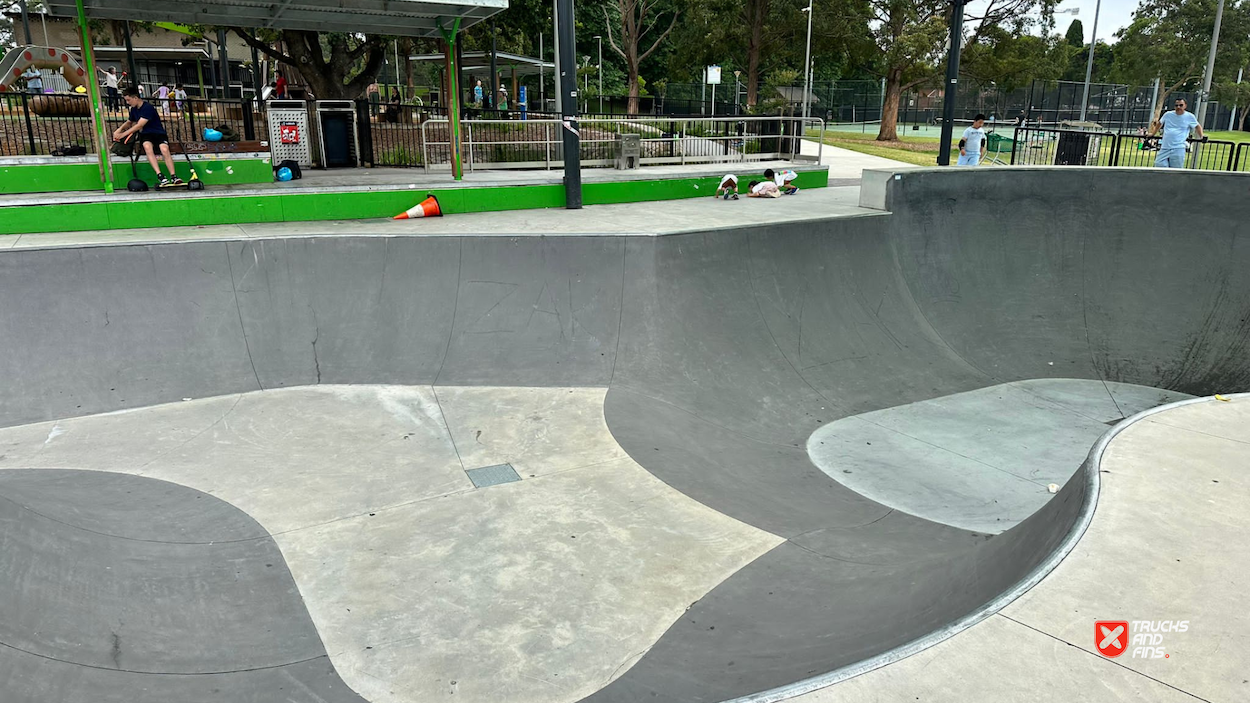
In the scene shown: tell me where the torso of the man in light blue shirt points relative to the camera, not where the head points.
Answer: toward the camera

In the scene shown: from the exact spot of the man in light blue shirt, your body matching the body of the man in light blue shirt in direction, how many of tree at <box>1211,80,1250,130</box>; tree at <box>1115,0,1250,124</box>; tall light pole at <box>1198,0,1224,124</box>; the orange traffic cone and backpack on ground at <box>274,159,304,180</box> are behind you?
3

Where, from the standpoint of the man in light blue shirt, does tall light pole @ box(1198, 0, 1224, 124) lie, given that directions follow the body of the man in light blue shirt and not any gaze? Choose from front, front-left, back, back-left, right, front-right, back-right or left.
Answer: back

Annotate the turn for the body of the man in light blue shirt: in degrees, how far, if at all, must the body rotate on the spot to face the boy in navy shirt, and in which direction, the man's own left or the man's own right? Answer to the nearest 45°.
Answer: approximately 45° to the man's own right

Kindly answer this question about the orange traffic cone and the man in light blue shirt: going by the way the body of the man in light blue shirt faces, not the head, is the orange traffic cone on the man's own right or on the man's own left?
on the man's own right

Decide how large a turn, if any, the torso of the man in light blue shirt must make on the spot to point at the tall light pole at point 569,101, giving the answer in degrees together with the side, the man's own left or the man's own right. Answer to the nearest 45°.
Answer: approximately 45° to the man's own right

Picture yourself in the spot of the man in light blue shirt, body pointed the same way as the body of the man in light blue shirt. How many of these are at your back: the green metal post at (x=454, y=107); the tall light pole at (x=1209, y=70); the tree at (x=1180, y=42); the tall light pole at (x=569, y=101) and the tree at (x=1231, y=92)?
3

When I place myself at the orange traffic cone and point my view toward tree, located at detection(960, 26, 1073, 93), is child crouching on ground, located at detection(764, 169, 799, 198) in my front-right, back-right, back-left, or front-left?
front-right

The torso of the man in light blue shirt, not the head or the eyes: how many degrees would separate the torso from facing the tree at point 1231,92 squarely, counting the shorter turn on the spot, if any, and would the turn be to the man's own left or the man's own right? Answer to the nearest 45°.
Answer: approximately 180°

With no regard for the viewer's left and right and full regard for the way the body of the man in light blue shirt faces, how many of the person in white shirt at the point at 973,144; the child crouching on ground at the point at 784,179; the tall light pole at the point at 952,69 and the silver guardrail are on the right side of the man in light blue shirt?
4

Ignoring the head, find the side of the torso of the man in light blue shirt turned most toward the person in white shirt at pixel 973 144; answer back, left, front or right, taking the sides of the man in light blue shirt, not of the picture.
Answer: right

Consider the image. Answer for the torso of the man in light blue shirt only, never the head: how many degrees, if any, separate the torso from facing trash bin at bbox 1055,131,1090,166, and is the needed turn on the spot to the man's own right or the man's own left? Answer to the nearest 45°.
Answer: approximately 135° to the man's own right

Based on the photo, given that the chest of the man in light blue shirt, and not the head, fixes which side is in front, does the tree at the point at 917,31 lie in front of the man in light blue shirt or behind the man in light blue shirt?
behind

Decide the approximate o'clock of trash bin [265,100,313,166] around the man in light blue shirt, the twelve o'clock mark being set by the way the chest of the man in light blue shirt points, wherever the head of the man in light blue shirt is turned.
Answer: The trash bin is roughly at 2 o'clock from the man in light blue shirt.
